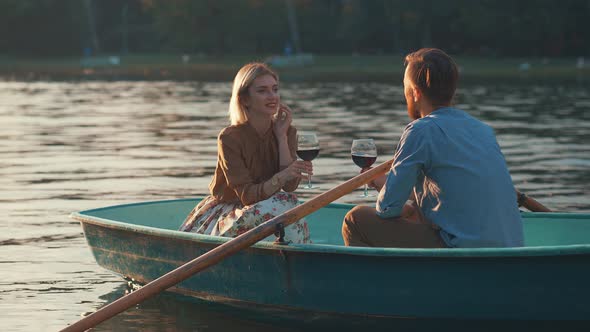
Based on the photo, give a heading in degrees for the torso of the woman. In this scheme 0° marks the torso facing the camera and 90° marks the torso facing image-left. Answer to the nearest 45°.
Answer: approximately 315°

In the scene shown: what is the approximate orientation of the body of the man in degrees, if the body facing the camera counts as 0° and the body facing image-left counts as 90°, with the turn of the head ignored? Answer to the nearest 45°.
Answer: approximately 135°

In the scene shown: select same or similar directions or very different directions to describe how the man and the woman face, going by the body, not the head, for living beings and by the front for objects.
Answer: very different directions

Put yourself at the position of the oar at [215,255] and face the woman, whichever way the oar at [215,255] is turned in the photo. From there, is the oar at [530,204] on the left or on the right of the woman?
right

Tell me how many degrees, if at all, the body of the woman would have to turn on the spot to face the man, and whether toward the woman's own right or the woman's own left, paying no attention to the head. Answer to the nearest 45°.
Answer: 0° — they already face them

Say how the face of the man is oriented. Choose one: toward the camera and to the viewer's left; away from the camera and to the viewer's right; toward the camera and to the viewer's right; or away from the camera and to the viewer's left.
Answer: away from the camera and to the viewer's left

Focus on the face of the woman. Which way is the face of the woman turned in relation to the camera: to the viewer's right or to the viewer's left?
to the viewer's right

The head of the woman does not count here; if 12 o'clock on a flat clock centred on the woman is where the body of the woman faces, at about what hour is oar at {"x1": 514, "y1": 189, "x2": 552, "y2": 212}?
The oar is roughly at 10 o'clock from the woman.
